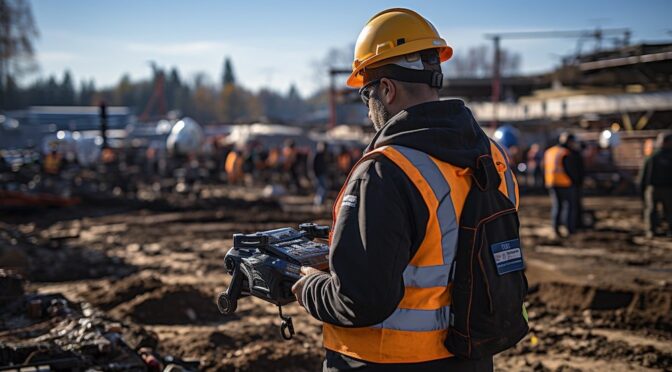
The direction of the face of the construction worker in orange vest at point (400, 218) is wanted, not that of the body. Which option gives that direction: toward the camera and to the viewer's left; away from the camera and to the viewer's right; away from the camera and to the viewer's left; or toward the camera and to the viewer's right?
away from the camera and to the viewer's left

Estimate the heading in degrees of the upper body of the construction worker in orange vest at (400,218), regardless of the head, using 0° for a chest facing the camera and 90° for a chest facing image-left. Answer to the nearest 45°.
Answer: approximately 135°

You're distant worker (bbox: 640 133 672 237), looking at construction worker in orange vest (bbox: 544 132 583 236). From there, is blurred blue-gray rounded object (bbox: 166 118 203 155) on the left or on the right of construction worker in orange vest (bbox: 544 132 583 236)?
right

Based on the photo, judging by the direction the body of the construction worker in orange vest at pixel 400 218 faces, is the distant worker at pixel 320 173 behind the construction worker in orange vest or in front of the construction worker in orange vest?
in front

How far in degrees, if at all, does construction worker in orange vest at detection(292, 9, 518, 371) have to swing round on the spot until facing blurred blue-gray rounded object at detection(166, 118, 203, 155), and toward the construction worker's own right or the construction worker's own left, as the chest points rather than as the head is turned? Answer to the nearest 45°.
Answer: approximately 45° to the construction worker's own right

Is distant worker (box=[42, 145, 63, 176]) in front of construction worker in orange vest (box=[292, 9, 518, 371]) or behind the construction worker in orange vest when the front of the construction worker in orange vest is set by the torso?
in front

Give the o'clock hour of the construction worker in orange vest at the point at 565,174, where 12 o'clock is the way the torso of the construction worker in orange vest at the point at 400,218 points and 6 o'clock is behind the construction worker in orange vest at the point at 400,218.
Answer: the construction worker in orange vest at the point at 565,174 is roughly at 2 o'clock from the construction worker in orange vest at the point at 400,218.

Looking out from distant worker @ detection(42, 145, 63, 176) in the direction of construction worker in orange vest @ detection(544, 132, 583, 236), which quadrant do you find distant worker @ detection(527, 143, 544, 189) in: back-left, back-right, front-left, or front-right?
front-left

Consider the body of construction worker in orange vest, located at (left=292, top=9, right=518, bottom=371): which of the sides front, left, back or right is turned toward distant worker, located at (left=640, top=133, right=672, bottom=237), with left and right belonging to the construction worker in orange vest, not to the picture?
right
